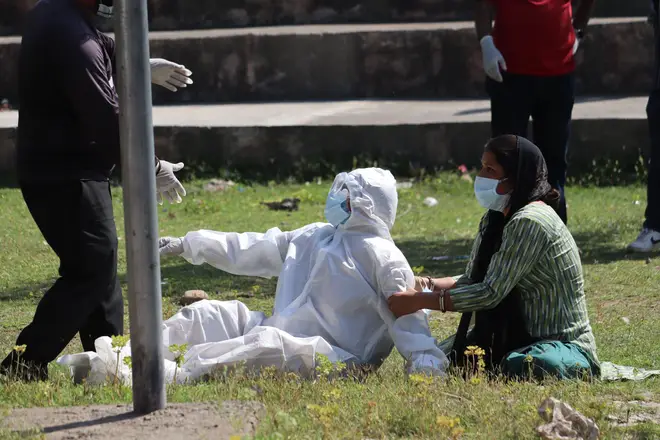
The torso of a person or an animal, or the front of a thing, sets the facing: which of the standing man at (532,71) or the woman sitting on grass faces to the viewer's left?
the woman sitting on grass

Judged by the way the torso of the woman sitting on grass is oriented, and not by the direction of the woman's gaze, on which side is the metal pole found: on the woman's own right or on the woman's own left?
on the woman's own left

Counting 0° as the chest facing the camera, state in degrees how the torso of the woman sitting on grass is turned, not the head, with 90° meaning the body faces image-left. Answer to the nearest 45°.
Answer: approximately 90°

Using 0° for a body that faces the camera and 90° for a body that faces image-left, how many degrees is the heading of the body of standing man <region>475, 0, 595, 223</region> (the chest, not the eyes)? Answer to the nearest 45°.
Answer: approximately 0°

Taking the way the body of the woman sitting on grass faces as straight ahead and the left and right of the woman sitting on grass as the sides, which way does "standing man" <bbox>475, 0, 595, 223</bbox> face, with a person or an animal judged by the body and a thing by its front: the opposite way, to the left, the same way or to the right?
to the left

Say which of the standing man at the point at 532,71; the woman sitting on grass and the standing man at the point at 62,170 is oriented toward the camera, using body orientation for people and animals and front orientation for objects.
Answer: the standing man at the point at 532,71

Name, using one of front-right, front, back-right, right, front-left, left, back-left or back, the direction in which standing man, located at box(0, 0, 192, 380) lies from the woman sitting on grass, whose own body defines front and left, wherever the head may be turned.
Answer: front

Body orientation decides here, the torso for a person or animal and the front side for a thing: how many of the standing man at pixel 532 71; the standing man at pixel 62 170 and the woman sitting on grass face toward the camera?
1

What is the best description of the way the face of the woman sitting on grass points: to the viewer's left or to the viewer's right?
to the viewer's left

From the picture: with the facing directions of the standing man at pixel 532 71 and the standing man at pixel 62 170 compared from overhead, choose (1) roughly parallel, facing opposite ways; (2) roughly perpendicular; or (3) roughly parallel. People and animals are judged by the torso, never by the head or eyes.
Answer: roughly perpendicular

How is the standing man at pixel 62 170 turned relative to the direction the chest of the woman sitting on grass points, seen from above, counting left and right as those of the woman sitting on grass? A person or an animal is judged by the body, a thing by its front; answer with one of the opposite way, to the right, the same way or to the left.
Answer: the opposite way

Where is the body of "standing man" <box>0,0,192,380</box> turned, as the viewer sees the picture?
to the viewer's right

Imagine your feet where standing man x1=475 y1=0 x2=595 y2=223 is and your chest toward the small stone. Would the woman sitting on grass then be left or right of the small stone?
left

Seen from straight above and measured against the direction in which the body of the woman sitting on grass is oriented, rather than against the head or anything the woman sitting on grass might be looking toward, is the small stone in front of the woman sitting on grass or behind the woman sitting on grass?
in front
